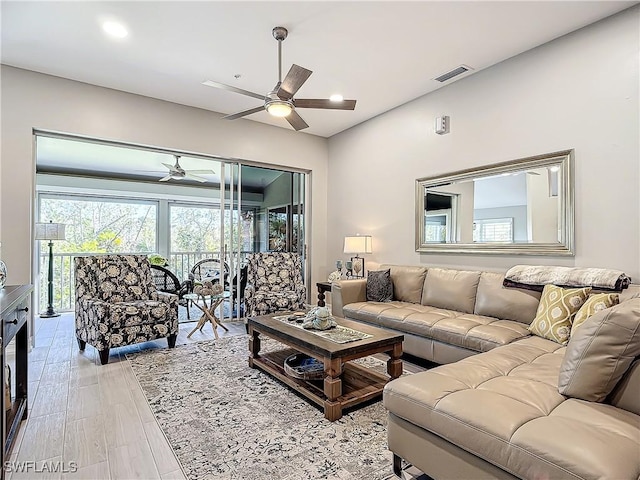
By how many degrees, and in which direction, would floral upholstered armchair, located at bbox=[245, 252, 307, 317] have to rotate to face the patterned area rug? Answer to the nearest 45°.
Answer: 0° — it already faces it

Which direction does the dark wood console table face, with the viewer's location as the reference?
facing to the right of the viewer

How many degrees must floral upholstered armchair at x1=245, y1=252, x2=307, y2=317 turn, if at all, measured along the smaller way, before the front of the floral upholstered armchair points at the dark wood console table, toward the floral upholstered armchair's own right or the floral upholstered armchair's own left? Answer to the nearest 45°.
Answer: approximately 45° to the floral upholstered armchair's own right

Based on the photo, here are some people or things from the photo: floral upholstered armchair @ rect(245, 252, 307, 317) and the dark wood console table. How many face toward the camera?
1

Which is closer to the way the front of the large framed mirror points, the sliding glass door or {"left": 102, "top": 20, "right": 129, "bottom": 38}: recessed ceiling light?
the recessed ceiling light

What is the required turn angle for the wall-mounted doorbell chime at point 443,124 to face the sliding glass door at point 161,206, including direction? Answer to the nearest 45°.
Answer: approximately 45° to its right

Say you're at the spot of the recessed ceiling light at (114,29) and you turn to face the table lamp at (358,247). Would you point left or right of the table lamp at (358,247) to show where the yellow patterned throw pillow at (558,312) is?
right

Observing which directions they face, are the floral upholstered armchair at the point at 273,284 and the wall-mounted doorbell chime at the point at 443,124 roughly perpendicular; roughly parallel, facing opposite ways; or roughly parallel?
roughly perpendicular

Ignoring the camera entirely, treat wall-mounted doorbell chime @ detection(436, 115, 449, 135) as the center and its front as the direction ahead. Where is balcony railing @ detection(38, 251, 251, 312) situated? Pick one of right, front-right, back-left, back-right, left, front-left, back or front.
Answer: front-right

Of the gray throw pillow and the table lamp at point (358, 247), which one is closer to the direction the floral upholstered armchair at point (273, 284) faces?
the gray throw pillow
